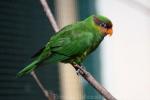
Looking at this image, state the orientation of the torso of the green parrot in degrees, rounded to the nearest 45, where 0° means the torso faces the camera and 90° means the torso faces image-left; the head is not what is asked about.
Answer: approximately 270°
